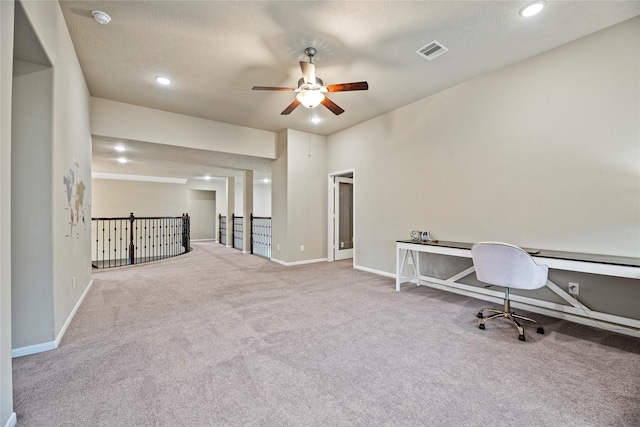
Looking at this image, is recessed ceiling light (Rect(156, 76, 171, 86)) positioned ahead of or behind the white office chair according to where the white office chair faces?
behind

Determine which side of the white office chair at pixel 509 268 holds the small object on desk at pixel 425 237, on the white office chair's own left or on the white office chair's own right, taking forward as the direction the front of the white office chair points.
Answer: on the white office chair's own left

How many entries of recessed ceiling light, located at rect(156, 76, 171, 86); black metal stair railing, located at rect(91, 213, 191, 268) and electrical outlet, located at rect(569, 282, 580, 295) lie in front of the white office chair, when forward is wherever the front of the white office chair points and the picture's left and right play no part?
1

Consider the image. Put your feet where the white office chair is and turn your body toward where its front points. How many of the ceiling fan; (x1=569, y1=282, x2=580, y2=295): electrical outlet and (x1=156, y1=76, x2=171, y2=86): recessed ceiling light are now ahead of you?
1

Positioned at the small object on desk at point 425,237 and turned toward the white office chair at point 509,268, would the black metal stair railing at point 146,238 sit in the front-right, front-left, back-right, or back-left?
back-right

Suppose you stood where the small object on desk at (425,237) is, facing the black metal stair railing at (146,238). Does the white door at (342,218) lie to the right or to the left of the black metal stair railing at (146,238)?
right

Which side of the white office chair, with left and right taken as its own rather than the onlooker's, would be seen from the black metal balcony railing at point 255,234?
left

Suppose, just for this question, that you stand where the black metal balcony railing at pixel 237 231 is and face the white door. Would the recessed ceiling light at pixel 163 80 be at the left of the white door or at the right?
right

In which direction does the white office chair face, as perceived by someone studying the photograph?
facing away from the viewer and to the right of the viewer

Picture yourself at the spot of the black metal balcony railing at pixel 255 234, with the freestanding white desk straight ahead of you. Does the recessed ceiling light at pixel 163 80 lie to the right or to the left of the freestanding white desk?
right
